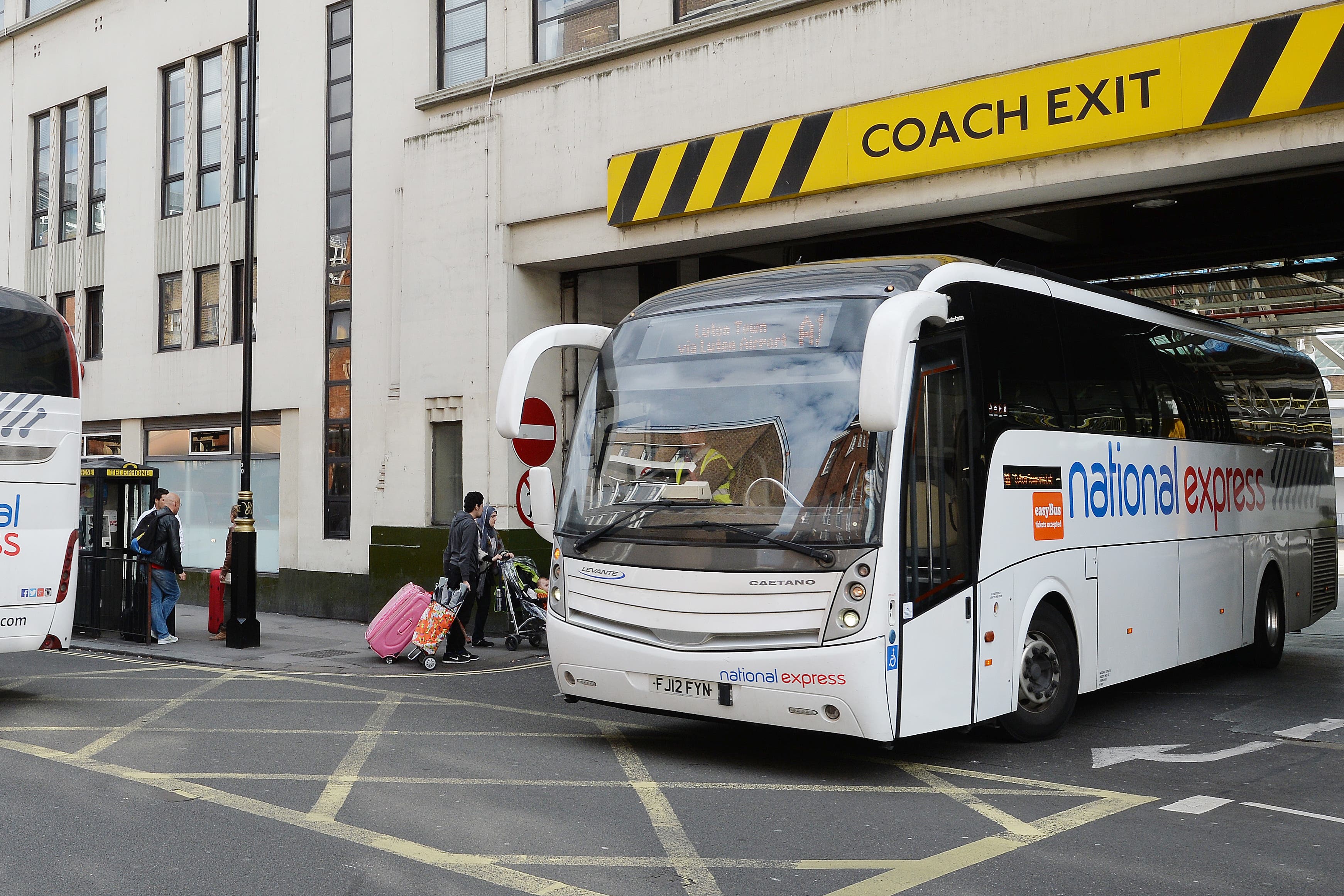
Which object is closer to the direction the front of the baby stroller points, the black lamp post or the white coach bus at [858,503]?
the white coach bus

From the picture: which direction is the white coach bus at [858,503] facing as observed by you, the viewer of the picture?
facing the viewer and to the left of the viewer

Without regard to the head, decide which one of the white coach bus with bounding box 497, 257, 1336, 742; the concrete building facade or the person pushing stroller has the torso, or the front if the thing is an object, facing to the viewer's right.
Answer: the person pushing stroller

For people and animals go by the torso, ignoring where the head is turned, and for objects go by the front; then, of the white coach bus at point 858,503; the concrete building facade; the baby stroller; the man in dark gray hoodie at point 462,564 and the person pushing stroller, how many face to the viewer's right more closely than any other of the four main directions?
3

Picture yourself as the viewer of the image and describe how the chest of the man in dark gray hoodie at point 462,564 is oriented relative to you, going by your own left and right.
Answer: facing to the right of the viewer

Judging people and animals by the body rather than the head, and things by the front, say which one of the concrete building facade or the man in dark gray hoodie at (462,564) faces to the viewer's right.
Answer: the man in dark gray hoodie

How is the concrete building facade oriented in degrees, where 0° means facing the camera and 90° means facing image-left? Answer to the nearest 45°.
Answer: approximately 45°

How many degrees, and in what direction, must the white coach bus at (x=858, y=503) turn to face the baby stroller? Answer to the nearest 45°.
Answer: approximately 90° to its right

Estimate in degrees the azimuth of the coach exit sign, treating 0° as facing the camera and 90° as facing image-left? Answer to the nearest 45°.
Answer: approximately 45°

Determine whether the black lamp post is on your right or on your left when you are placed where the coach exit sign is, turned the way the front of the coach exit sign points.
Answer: on your right

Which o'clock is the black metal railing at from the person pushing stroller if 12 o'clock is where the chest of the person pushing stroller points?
The black metal railing is roughly at 7 o'clock from the person pushing stroller.

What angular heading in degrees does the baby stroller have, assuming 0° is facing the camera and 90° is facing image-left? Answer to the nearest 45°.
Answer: approximately 270°

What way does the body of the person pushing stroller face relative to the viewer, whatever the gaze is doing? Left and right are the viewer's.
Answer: facing to the right of the viewer
